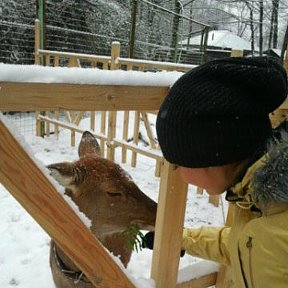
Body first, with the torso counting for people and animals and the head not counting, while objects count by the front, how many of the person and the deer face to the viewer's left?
1

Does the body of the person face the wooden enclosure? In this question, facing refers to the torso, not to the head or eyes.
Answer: yes

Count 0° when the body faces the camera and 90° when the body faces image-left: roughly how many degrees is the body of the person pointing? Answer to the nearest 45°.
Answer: approximately 90°

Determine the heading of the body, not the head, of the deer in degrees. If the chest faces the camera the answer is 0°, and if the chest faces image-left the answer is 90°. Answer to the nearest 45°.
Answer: approximately 270°

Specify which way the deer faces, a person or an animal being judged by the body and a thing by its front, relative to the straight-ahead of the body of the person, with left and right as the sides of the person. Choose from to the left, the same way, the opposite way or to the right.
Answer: the opposite way

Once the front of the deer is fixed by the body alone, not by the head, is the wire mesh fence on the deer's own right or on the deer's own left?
on the deer's own left

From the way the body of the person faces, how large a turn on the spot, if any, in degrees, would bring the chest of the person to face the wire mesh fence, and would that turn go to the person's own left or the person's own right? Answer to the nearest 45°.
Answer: approximately 45° to the person's own right

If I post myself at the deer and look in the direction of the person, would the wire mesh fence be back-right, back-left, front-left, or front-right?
back-left
